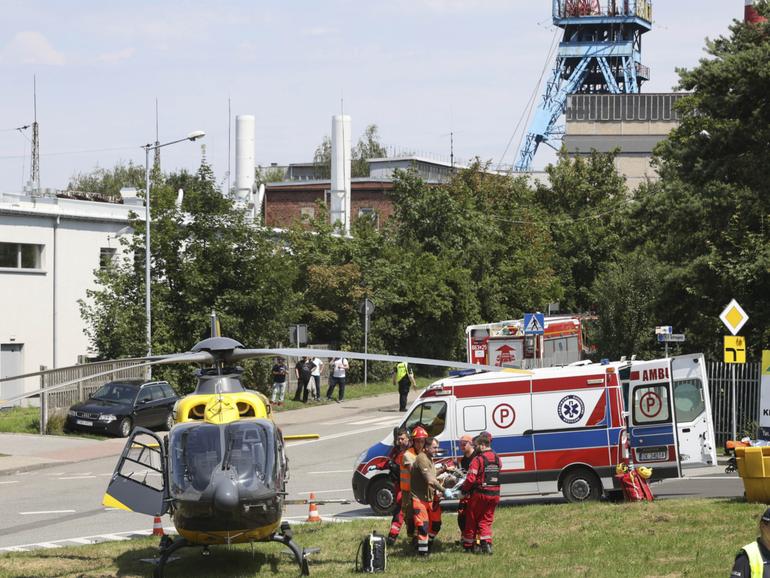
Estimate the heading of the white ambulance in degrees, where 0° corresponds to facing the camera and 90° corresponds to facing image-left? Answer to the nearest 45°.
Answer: approximately 90°

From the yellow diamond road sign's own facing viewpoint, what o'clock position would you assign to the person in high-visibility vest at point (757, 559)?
The person in high-visibility vest is roughly at 12 o'clock from the yellow diamond road sign.

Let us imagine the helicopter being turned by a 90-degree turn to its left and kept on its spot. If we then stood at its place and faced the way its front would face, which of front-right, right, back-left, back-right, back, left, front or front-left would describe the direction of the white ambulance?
front-left

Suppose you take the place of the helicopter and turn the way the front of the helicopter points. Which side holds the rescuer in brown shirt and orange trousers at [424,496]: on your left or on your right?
on your left

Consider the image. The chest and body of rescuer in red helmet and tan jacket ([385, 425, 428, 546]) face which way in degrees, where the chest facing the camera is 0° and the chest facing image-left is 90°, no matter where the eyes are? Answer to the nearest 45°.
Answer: approximately 270°

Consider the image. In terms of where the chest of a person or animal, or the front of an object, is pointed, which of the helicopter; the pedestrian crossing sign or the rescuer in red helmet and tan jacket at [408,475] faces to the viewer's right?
the rescuer in red helmet and tan jacket

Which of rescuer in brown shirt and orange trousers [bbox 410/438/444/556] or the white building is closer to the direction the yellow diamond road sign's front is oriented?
the rescuer in brown shirt and orange trousers

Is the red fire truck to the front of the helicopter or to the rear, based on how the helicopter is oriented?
to the rear

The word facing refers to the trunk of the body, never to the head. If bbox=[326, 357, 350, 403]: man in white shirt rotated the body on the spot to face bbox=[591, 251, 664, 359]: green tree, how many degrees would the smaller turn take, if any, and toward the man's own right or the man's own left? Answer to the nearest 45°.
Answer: approximately 90° to the man's own left

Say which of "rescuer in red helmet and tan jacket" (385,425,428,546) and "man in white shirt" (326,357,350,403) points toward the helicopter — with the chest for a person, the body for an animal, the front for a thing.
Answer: the man in white shirt

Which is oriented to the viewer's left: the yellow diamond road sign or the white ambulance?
the white ambulance

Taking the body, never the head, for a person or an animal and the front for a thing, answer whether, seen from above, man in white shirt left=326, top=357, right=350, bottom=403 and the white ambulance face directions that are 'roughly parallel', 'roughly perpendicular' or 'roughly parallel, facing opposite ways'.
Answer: roughly perpendicular
